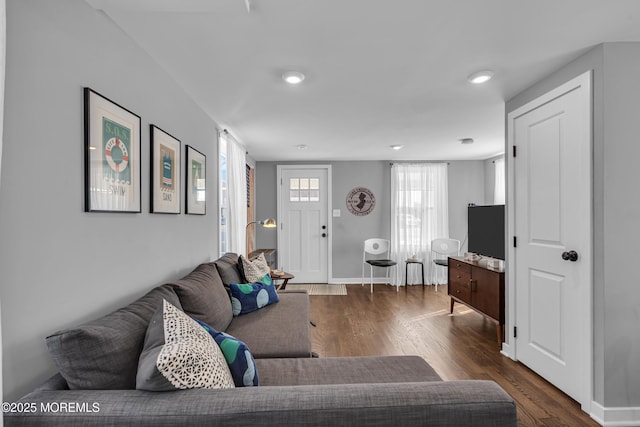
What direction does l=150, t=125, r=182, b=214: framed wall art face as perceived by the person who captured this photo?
facing the viewer and to the right of the viewer

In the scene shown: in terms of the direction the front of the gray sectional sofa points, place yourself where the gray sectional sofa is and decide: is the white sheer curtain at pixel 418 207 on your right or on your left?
on your left

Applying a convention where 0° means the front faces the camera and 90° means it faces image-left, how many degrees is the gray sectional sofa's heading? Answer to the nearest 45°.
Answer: approximately 270°

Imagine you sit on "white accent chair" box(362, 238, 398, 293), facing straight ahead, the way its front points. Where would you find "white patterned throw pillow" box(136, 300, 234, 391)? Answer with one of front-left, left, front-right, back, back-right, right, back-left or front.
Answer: front-right

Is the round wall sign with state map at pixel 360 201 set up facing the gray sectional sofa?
yes

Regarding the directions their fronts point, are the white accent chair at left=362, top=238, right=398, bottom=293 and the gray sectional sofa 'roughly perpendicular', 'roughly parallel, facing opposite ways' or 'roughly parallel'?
roughly perpendicular

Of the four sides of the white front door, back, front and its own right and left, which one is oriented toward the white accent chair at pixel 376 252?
left

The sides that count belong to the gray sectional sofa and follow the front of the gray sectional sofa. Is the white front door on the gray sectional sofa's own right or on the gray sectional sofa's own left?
on the gray sectional sofa's own left

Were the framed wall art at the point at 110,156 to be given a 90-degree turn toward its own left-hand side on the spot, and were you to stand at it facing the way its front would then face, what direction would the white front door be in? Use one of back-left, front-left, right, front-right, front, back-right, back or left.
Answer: front

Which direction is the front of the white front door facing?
toward the camera

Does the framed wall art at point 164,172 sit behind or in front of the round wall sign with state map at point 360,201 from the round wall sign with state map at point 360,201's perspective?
in front

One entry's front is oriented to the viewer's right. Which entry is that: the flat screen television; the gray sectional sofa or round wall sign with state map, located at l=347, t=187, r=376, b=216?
the gray sectional sofa

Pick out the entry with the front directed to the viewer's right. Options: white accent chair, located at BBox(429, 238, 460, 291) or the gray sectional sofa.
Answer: the gray sectional sofa

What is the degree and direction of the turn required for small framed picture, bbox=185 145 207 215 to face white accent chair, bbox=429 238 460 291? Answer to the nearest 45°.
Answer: approximately 45° to its left
